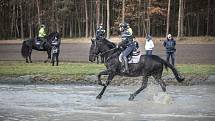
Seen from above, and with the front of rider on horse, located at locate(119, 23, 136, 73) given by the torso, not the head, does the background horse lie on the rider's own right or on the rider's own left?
on the rider's own right

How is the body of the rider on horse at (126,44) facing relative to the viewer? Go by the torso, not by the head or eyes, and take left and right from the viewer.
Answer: facing to the left of the viewer

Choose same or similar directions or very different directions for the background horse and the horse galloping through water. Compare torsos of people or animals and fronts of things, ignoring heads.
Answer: very different directions

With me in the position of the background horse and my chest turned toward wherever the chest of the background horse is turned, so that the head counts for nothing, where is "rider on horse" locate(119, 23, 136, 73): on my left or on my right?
on my right

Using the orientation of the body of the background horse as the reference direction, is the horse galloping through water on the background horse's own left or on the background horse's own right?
on the background horse's own right

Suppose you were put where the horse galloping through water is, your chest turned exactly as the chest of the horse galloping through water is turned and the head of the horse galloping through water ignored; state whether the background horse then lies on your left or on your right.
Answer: on your right

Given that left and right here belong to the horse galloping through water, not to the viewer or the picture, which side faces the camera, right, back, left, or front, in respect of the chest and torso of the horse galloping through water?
left

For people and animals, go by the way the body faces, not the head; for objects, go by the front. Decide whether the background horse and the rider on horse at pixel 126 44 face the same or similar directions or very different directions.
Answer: very different directions

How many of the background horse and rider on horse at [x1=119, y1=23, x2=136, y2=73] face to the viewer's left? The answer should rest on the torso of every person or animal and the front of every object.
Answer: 1

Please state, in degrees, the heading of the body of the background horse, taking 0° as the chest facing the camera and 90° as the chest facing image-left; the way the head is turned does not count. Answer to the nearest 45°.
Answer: approximately 270°

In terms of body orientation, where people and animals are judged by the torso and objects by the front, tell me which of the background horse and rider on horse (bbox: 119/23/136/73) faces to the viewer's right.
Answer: the background horse
